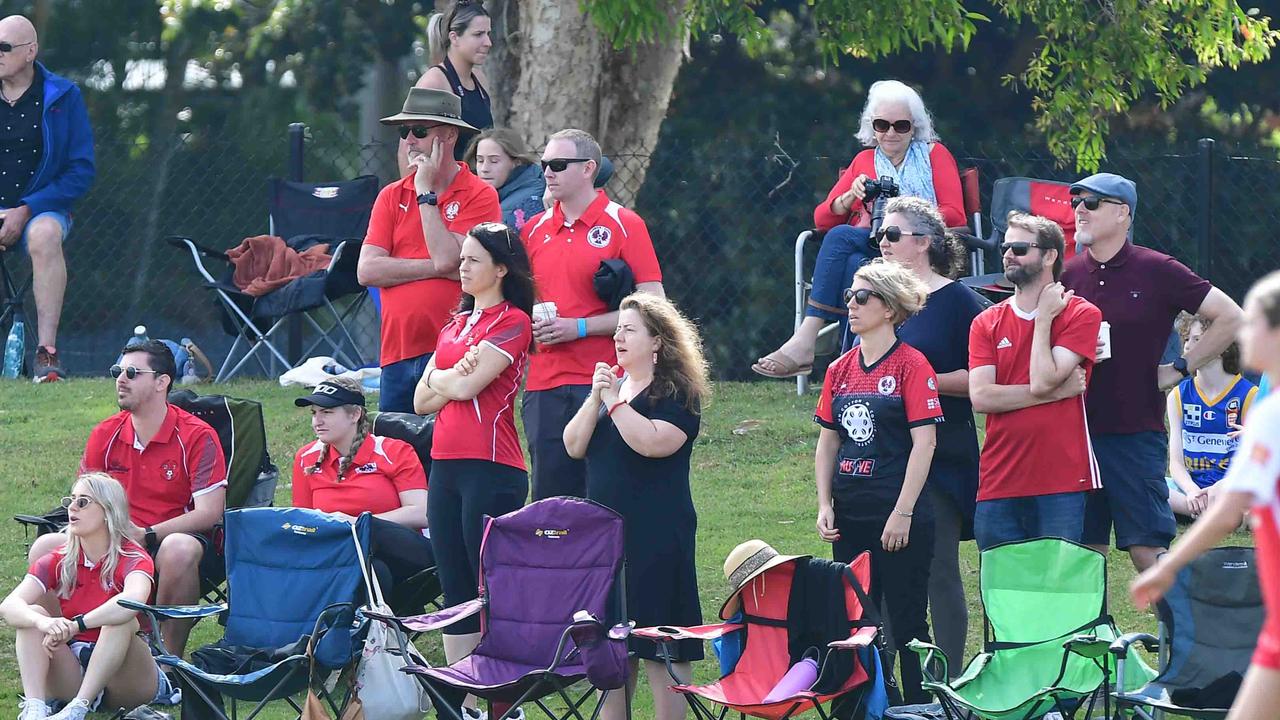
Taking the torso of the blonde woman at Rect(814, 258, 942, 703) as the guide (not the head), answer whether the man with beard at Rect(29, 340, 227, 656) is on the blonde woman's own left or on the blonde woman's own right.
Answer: on the blonde woman's own right

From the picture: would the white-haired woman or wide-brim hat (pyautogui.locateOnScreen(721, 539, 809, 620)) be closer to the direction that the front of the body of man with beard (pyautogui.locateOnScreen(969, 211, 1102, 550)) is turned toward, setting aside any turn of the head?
the wide-brim hat

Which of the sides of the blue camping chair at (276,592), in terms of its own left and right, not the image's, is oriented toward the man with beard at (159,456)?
right

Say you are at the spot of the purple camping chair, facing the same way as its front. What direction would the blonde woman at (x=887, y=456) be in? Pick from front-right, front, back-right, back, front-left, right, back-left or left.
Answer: back-left

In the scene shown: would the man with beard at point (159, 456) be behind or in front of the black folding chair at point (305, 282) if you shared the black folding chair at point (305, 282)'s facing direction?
in front

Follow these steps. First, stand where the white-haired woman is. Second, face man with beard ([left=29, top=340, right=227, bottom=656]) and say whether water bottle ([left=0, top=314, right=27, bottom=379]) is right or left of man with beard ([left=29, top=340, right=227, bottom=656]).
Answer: right

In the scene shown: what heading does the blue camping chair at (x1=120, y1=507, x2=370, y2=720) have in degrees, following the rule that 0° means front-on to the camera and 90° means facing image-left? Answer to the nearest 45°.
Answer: approximately 45°

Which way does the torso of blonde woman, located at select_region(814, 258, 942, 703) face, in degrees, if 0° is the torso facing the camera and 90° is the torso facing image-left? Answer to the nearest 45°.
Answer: approximately 45°

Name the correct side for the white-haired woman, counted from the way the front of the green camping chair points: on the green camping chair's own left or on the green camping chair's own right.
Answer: on the green camping chair's own right

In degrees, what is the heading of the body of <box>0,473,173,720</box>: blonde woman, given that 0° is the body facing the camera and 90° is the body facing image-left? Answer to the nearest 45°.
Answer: approximately 45°

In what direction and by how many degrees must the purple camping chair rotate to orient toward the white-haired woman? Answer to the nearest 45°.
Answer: approximately 180°

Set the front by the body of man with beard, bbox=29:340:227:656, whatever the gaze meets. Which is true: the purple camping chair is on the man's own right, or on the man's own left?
on the man's own left
